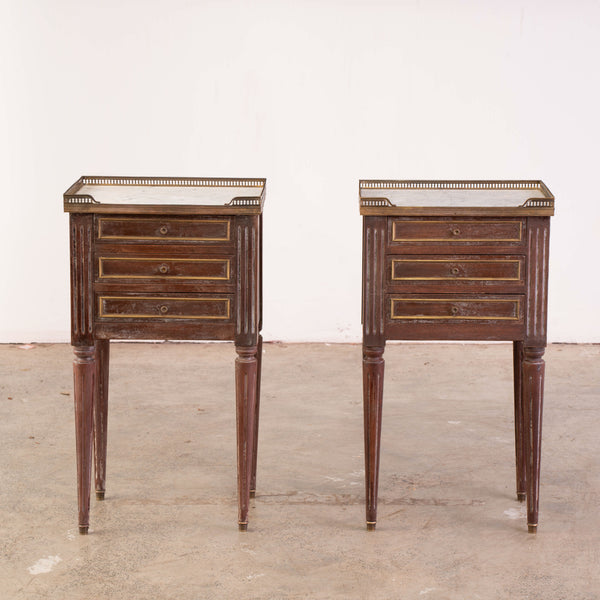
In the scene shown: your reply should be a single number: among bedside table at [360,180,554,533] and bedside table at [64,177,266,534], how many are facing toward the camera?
2

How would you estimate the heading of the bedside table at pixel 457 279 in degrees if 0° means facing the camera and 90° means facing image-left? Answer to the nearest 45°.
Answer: approximately 0°

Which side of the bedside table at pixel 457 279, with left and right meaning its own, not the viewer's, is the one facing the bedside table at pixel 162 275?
right

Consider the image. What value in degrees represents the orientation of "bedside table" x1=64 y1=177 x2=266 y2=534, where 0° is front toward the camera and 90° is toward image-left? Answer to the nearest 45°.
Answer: approximately 0°

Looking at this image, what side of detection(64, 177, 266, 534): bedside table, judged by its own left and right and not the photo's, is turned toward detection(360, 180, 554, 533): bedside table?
left
